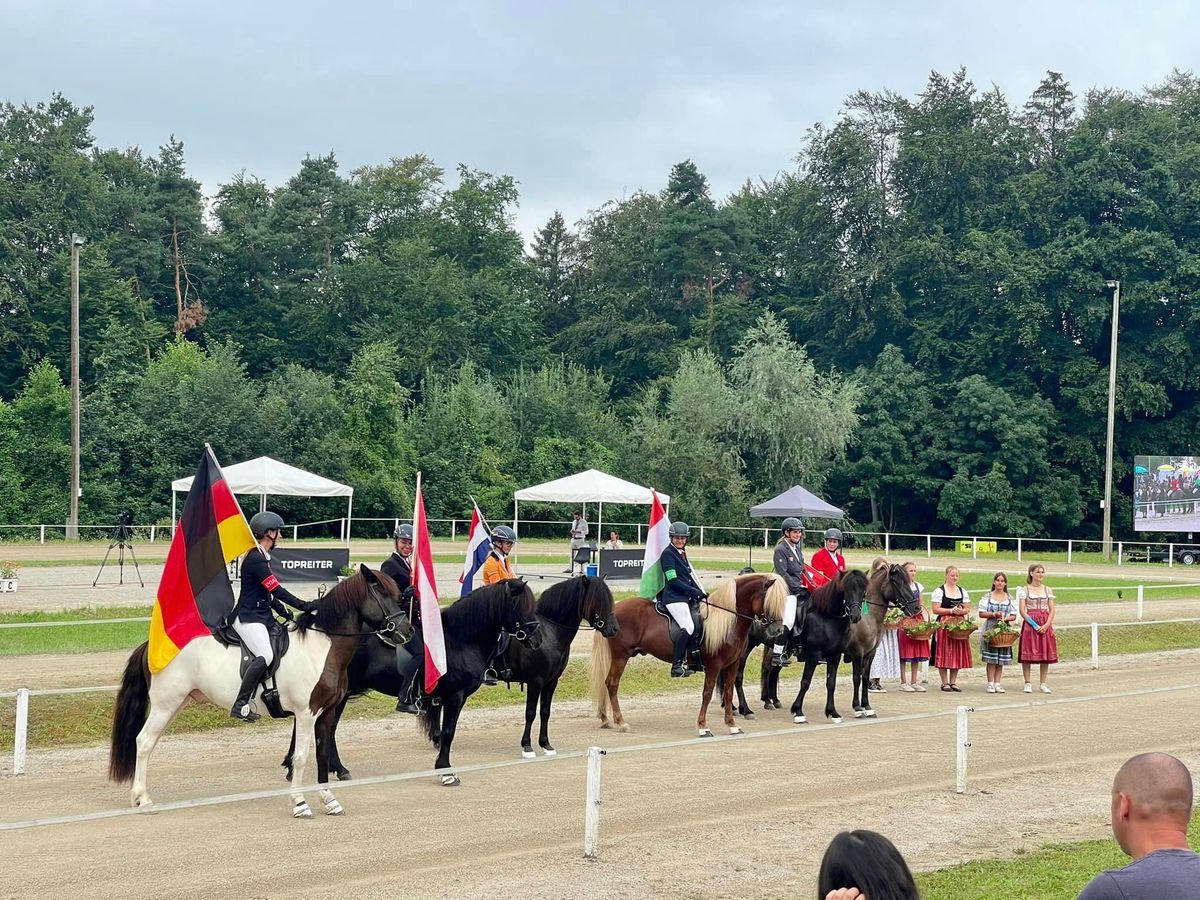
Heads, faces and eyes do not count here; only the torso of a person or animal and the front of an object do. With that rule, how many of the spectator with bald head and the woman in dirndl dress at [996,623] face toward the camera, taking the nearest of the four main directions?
1

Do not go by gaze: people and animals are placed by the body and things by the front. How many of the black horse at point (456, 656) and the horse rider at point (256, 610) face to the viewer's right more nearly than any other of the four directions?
2

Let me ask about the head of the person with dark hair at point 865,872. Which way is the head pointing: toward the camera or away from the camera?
away from the camera

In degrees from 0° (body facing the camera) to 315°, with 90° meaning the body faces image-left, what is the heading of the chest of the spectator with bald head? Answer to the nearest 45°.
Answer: approximately 135°

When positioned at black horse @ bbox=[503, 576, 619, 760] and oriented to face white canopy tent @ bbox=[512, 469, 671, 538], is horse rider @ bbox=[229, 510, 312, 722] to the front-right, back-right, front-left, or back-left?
back-left

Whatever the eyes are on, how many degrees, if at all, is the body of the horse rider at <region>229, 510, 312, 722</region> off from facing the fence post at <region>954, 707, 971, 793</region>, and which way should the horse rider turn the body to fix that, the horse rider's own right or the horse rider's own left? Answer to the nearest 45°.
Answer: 0° — they already face it

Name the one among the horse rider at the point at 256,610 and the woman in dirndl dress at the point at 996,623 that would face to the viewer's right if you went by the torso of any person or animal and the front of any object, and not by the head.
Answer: the horse rider
